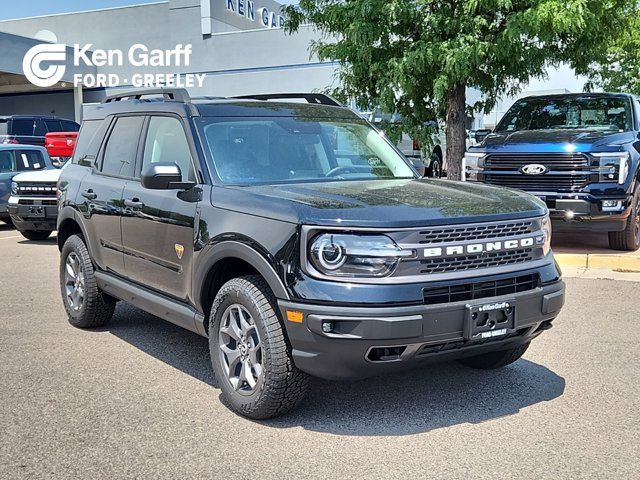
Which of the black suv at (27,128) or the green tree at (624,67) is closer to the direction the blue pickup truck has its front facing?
the black suv

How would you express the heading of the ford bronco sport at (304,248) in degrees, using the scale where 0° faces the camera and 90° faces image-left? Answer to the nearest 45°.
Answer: approximately 315°

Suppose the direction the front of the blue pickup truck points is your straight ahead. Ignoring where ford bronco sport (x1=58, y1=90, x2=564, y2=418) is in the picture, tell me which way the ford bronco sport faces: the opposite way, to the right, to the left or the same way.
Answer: to the left

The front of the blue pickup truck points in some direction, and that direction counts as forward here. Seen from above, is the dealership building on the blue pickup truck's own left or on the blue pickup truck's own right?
on the blue pickup truck's own right

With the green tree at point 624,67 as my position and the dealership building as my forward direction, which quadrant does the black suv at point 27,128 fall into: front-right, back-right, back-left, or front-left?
front-left

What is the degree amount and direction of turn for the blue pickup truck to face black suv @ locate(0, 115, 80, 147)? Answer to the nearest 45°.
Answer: approximately 90° to its right

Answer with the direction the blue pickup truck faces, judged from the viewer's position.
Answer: facing the viewer and to the left of the viewer

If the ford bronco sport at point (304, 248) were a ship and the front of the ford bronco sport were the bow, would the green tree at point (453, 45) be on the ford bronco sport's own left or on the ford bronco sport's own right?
on the ford bronco sport's own left

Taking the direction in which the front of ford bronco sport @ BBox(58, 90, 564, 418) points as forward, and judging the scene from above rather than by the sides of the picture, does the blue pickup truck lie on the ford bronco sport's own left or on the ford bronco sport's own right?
on the ford bronco sport's own left

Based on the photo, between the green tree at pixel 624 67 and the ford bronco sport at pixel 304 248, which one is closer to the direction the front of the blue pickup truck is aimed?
the ford bronco sport
